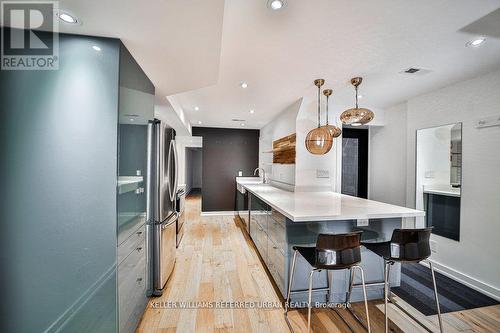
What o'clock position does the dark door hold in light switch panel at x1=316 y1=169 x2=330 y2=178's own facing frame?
The dark door is roughly at 7 o'clock from the light switch panel.

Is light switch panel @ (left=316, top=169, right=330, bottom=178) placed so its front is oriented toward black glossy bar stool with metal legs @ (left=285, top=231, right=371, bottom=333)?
yes

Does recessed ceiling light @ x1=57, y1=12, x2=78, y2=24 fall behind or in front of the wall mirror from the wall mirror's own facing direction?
in front

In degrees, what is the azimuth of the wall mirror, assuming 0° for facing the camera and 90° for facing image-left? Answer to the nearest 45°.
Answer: approximately 45°

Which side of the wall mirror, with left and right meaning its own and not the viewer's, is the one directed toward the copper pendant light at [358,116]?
front

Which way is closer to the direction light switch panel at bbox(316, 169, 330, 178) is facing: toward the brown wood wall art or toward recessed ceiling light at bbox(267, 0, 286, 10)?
the recessed ceiling light

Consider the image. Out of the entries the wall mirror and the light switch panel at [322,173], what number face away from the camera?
0

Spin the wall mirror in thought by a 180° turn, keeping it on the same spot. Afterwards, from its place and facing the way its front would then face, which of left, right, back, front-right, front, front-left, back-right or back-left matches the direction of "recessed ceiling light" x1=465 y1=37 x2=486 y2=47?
back-right

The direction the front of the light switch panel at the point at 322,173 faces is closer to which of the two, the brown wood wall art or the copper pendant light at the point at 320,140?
the copper pendant light

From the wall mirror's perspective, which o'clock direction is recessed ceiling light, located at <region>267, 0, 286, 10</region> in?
The recessed ceiling light is roughly at 11 o'clock from the wall mirror.

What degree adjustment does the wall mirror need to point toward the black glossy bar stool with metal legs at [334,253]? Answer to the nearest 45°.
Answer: approximately 45° to its left

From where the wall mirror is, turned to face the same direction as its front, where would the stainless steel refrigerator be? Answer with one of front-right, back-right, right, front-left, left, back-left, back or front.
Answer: front

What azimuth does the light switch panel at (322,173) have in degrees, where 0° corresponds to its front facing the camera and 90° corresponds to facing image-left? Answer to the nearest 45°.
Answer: approximately 0°

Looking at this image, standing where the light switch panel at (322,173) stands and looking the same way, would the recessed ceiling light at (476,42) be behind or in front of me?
in front

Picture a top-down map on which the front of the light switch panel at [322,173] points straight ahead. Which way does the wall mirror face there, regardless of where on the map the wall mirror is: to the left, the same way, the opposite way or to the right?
to the right

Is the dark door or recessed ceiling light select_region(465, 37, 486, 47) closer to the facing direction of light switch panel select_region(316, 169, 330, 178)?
the recessed ceiling light

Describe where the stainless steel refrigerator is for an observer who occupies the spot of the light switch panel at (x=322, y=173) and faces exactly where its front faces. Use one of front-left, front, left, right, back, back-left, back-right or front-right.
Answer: front-right
